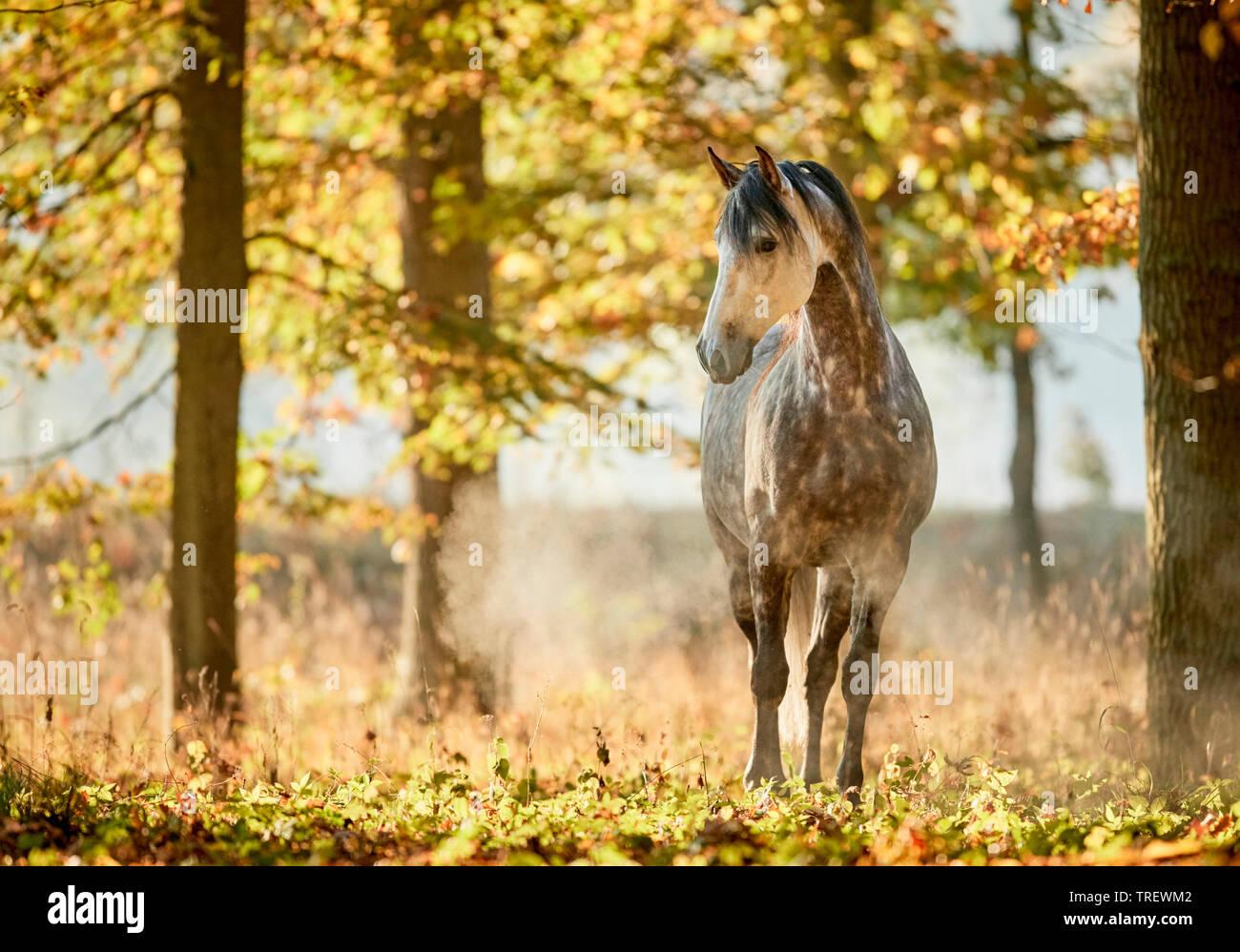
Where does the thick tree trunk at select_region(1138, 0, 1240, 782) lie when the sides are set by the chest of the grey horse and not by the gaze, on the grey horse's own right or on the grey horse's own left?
on the grey horse's own left

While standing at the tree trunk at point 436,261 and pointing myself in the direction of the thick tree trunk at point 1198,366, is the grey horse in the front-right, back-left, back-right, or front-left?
front-right

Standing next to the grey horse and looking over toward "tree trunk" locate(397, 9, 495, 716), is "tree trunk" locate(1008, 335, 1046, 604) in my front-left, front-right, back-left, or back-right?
front-right

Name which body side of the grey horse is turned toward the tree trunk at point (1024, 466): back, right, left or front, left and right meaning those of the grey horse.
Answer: back

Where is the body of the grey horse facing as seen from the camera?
toward the camera

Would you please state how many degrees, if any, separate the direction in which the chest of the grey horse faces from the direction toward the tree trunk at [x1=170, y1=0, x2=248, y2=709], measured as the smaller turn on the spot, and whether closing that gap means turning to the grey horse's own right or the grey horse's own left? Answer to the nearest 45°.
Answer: approximately 135° to the grey horse's own right

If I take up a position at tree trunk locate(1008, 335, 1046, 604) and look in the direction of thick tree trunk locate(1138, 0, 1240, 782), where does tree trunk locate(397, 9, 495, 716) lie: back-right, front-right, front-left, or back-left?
front-right
